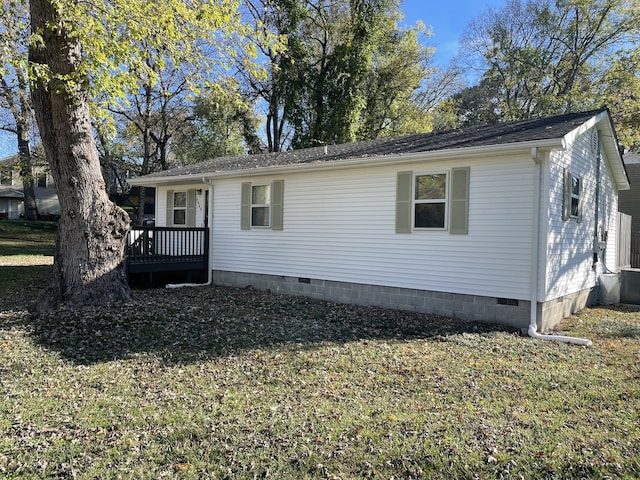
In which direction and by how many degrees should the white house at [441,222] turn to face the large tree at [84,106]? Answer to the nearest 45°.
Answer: approximately 45° to its right

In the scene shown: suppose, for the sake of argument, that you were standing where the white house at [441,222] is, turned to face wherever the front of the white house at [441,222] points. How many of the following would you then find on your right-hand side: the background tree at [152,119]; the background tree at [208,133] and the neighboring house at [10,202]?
3

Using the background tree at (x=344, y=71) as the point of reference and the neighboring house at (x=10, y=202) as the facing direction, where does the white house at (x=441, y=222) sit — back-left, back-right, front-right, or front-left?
back-left

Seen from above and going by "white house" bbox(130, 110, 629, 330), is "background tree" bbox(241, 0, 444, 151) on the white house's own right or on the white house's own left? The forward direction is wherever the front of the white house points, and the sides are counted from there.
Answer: on the white house's own right

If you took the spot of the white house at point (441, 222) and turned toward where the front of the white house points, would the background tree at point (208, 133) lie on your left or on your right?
on your right

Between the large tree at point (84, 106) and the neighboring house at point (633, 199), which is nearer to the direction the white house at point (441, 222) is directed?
the large tree

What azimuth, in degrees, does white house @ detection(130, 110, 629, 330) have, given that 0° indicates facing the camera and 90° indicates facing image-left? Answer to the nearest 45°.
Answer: approximately 45°

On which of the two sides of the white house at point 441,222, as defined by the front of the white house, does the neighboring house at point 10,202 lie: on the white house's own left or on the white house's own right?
on the white house's own right

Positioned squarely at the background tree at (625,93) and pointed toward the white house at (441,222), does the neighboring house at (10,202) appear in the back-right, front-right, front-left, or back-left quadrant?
front-right

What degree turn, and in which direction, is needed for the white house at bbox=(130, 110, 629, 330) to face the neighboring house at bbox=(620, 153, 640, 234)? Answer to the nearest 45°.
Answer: approximately 180°

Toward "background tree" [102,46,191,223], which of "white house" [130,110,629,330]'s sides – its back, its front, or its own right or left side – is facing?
right

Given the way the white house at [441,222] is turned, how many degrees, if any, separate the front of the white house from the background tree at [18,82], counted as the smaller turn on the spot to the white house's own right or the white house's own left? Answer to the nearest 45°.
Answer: approximately 45° to the white house's own right

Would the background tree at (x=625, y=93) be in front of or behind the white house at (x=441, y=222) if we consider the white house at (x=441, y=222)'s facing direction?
behind
